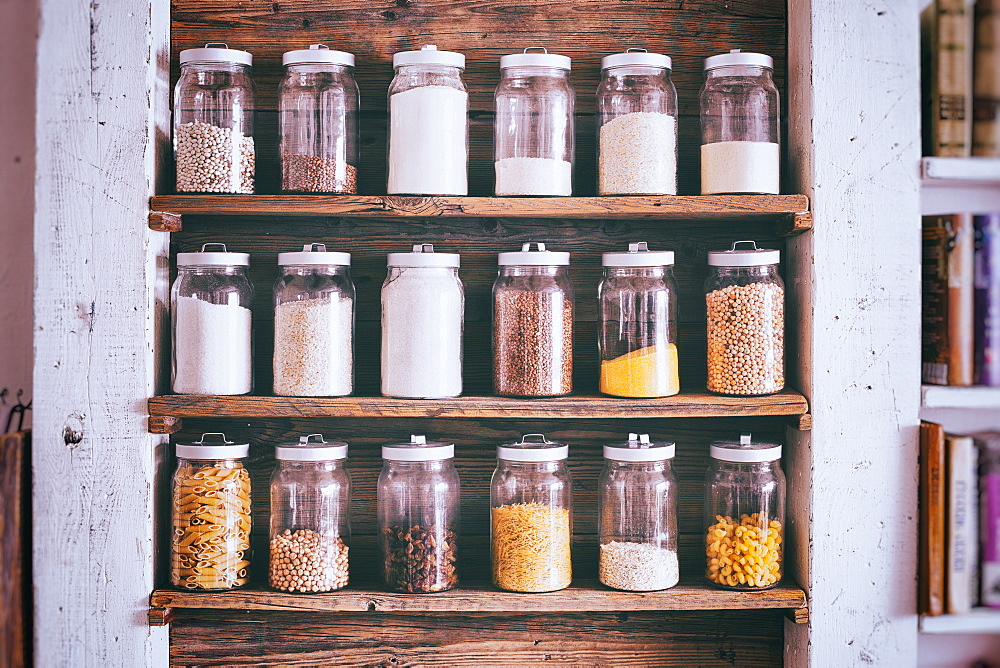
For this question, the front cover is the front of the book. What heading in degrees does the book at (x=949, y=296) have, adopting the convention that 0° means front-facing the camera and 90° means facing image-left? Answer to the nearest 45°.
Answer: approximately 270°

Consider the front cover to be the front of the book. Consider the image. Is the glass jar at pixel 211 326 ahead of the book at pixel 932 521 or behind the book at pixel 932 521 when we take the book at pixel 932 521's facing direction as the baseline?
behind

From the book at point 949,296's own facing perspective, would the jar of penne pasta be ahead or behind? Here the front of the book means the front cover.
behind

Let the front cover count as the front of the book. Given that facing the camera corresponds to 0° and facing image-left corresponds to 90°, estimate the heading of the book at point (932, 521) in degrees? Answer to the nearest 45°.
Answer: approximately 270°

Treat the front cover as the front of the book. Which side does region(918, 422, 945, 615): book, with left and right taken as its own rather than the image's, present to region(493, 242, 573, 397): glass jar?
back
